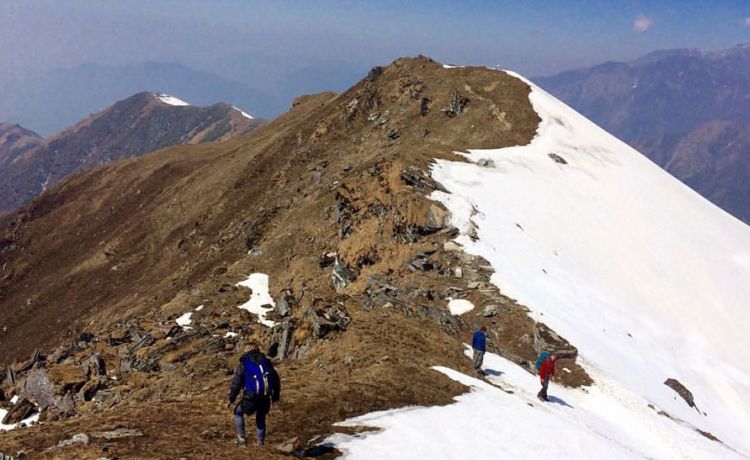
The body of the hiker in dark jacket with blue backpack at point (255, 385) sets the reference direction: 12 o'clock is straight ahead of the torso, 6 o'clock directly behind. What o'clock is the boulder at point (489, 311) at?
The boulder is roughly at 1 o'clock from the hiker in dark jacket with blue backpack.

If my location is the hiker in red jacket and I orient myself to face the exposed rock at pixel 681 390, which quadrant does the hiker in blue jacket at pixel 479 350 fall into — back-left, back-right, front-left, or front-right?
back-left

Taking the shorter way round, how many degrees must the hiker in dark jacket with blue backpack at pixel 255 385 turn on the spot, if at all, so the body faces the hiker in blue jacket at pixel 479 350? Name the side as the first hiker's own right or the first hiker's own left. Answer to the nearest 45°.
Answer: approximately 45° to the first hiker's own right

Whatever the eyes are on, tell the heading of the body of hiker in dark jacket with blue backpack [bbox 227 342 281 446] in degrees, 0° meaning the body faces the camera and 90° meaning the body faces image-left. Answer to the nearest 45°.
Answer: approximately 180°

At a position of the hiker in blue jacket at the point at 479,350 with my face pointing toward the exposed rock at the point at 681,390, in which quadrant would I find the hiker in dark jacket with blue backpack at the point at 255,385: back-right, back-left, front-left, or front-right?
back-right

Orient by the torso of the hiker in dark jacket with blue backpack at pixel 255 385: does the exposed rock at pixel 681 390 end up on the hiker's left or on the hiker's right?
on the hiker's right
